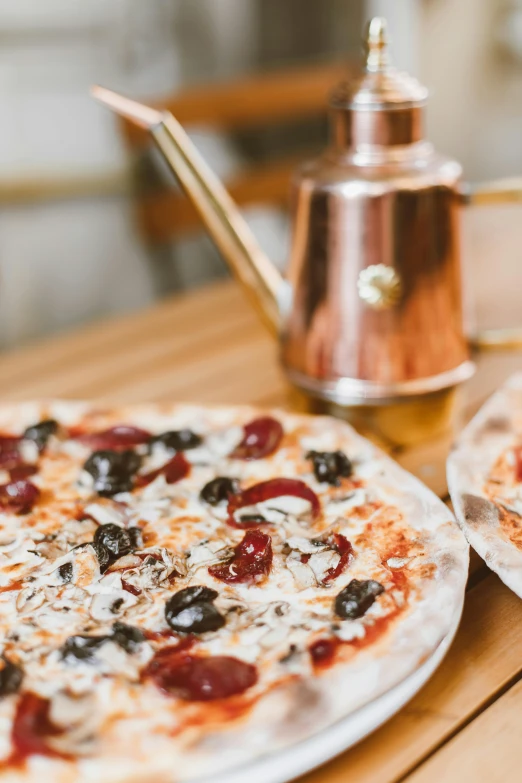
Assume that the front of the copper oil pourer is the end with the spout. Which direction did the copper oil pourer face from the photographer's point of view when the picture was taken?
facing to the left of the viewer

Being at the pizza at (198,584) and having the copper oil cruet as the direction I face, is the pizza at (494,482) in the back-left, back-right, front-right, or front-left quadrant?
front-right
